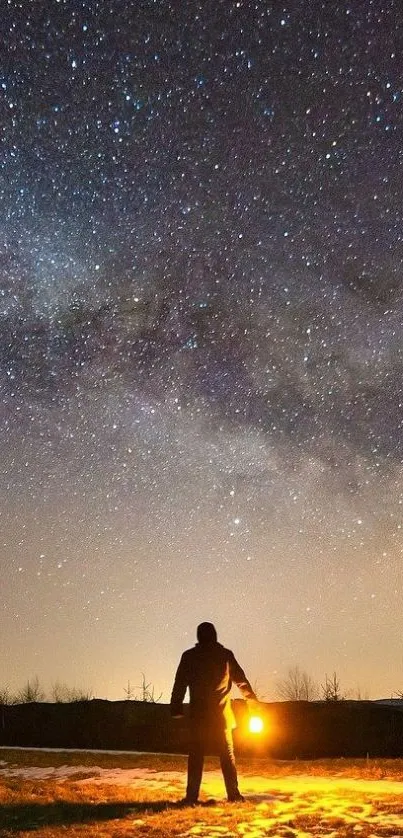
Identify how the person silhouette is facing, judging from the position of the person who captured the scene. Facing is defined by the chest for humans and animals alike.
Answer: facing away from the viewer
